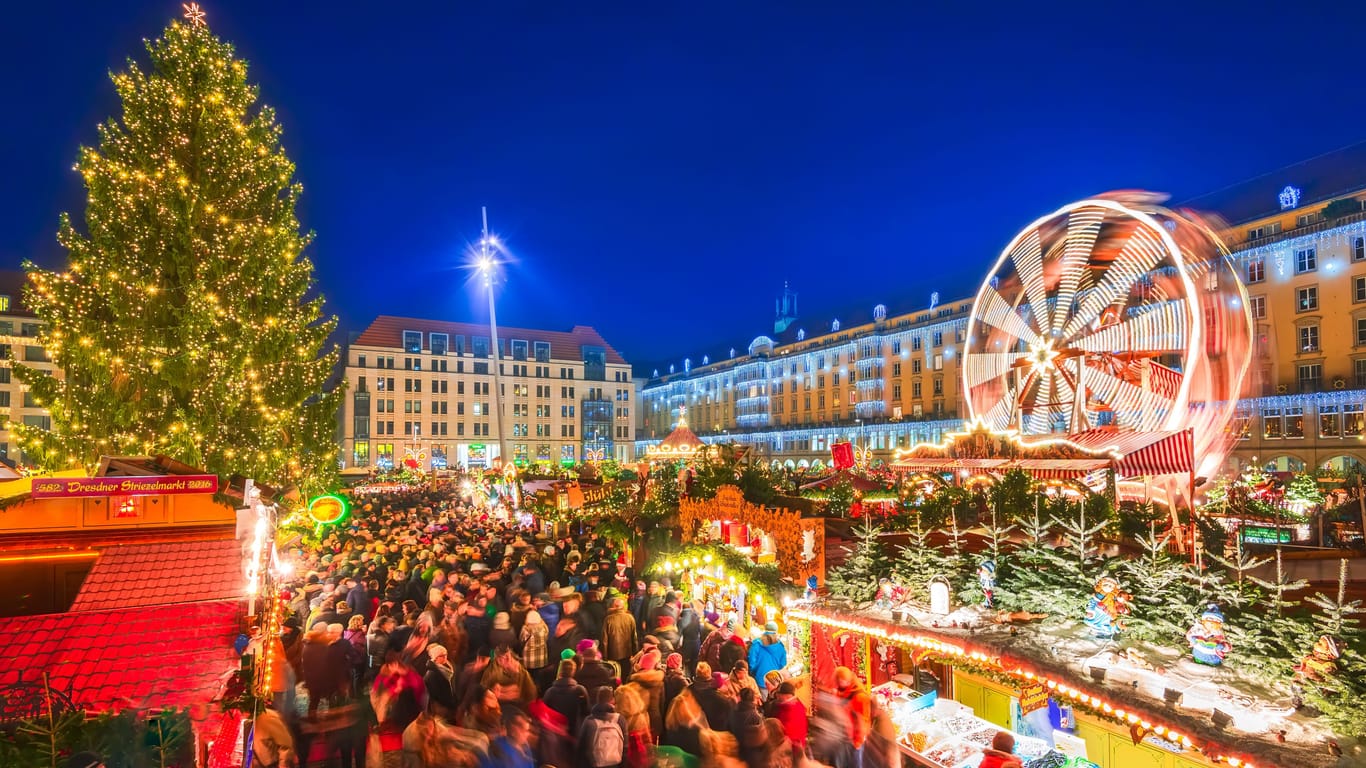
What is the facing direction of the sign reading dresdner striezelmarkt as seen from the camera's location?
facing the viewer

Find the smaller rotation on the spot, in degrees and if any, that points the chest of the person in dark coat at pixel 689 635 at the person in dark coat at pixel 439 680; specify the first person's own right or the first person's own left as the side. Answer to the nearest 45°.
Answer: approximately 135° to the first person's own left

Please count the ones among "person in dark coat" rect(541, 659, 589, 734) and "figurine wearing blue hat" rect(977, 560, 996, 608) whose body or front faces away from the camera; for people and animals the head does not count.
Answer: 1

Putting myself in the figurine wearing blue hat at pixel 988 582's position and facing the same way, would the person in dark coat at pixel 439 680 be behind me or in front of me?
in front

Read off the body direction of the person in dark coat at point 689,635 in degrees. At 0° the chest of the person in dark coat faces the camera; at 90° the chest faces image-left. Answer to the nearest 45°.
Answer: approximately 180°

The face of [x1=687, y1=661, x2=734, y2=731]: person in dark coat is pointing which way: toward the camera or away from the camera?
away from the camera

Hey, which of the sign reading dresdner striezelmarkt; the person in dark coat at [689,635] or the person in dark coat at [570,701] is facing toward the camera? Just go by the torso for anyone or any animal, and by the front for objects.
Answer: the sign reading dresdner striezelmarkt

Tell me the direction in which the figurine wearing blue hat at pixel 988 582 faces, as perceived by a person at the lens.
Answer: facing the viewer and to the left of the viewer

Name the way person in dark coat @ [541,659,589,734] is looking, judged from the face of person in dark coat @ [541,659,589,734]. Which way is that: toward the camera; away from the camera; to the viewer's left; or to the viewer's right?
away from the camera

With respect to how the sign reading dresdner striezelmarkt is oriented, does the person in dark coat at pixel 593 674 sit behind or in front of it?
in front

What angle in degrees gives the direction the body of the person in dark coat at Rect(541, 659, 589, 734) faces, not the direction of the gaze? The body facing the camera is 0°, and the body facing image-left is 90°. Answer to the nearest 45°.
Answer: approximately 180°

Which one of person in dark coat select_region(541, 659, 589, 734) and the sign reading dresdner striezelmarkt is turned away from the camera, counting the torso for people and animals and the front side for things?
the person in dark coat
